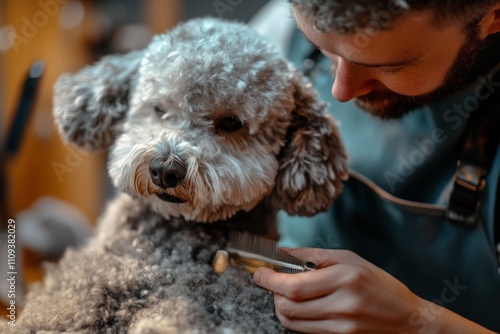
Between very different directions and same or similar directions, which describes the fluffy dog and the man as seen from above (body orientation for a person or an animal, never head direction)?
same or similar directions

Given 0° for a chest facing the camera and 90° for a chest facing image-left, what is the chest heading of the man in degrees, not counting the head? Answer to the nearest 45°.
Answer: approximately 45°

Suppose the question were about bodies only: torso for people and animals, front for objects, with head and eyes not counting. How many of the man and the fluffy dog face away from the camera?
0
